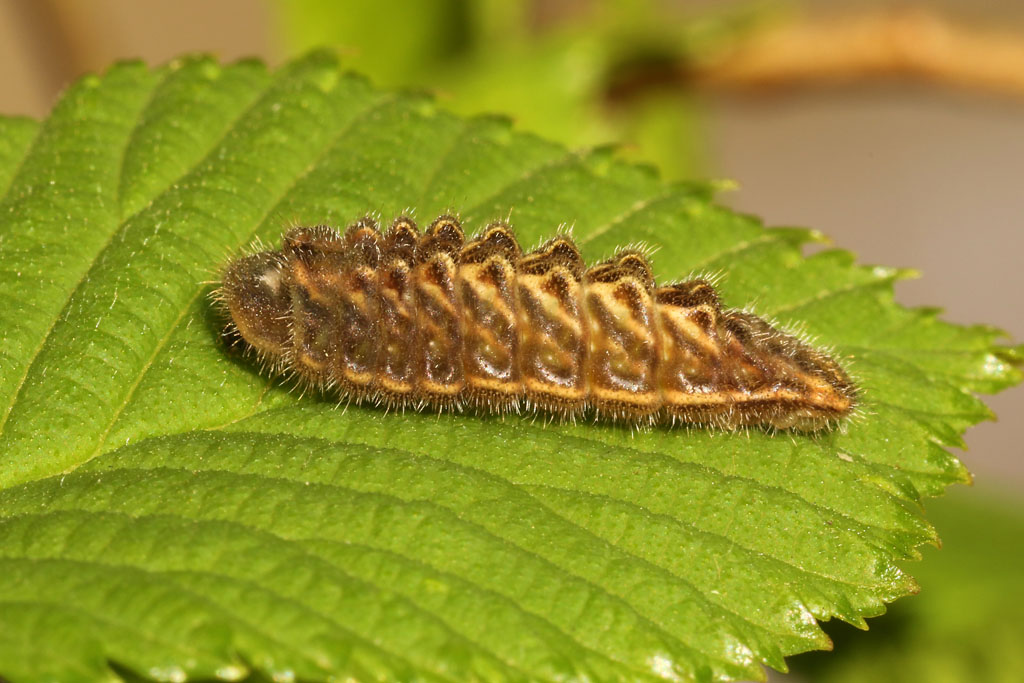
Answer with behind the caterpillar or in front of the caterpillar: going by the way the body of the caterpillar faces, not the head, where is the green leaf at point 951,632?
behind

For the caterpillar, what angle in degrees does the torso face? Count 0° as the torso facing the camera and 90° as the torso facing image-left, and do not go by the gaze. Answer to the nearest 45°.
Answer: approximately 90°
